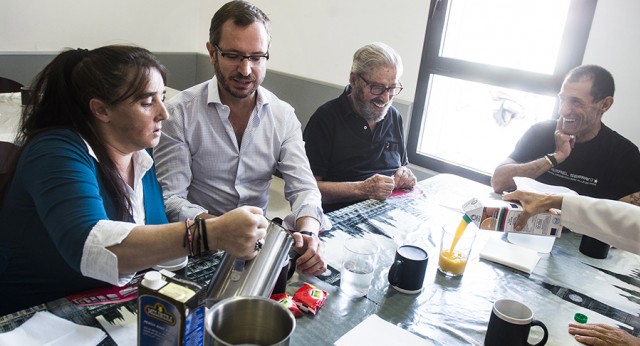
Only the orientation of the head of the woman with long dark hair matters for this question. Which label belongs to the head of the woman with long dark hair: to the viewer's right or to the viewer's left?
to the viewer's right

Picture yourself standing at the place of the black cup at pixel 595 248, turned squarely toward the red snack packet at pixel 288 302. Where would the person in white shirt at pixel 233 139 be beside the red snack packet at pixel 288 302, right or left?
right
